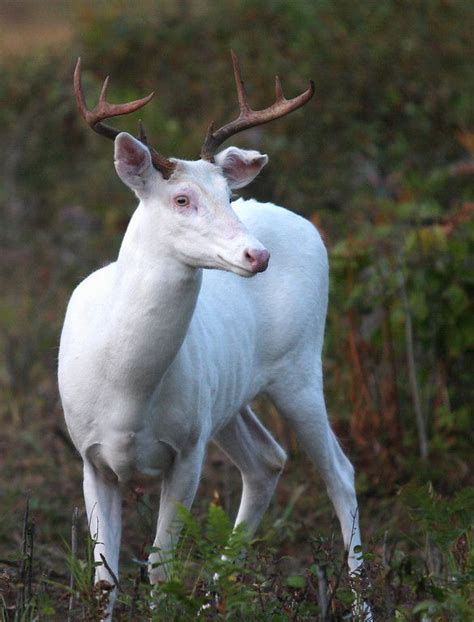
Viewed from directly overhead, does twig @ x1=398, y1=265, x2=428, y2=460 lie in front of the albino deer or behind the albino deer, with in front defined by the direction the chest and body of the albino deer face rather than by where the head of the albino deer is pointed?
behind

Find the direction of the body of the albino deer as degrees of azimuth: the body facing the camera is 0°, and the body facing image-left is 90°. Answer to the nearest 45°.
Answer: approximately 45°
